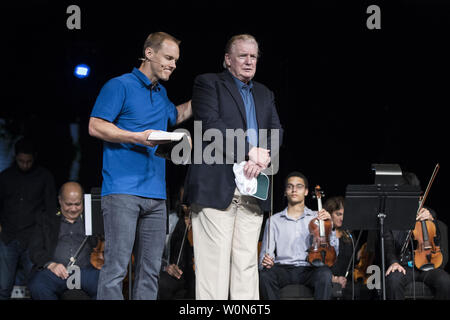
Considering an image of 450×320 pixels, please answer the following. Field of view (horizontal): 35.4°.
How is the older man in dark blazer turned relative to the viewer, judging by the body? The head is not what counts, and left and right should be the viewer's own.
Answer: facing the viewer and to the right of the viewer

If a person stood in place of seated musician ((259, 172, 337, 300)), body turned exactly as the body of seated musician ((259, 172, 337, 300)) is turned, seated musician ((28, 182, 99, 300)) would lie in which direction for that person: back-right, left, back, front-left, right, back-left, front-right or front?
right

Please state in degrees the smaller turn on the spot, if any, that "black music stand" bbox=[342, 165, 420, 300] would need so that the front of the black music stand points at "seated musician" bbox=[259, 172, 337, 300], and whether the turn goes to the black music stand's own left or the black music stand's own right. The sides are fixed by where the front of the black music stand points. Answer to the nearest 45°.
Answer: approximately 45° to the black music stand's own left

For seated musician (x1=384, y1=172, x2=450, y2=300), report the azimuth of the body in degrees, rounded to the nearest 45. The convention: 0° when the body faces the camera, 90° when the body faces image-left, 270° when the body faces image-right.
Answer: approximately 0°

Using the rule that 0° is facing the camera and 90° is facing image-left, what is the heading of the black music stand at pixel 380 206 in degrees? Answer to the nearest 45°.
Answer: approximately 180°

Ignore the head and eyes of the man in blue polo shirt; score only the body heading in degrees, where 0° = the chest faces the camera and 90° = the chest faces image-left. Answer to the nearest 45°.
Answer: approximately 315°

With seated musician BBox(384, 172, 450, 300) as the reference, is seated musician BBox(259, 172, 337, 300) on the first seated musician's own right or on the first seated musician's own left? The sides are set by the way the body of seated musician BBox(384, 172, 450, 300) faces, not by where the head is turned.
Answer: on the first seated musician's own right

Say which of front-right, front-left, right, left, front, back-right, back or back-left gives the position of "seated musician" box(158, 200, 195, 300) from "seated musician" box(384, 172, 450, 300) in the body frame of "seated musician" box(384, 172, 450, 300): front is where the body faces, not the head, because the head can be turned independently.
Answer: right

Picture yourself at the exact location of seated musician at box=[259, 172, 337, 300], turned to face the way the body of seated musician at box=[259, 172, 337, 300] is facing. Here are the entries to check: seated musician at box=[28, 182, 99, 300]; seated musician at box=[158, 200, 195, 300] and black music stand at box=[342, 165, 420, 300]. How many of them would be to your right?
2

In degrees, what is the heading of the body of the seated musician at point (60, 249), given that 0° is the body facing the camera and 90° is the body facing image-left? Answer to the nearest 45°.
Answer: approximately 315°
